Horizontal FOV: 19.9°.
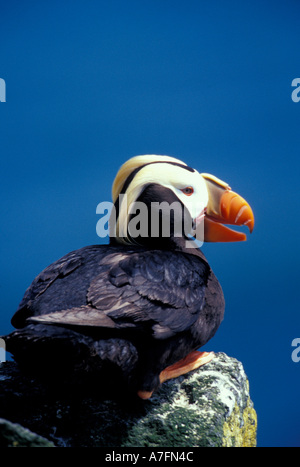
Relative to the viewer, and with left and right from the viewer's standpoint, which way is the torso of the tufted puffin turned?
facing to the right of the viewer
